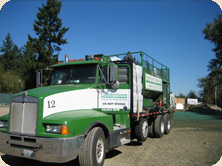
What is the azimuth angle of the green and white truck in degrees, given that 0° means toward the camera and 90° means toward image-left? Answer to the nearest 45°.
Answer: approximately 45°

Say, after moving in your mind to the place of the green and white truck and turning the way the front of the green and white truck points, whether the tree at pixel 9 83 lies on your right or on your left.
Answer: on your right

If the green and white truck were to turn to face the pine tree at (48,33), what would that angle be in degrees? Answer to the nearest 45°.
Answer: approximately 135° to its right
